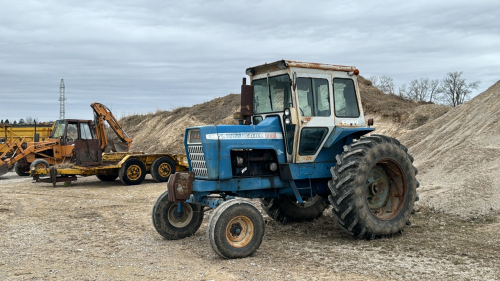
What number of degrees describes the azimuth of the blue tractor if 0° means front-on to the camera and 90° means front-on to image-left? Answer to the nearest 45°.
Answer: approximately 45°
